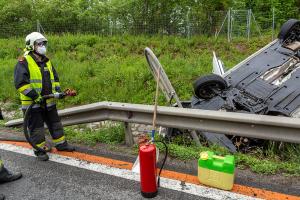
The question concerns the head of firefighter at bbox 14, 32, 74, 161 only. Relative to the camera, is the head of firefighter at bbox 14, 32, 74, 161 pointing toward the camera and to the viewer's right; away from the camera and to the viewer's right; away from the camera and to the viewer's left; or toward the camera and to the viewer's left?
toward the camera and to the viewer's right

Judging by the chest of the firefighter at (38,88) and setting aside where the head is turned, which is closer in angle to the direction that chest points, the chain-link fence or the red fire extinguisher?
the red fire extinguisher

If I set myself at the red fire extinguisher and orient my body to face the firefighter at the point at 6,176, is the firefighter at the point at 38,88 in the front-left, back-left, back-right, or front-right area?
front-right

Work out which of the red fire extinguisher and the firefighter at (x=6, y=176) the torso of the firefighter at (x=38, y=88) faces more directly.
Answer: the red fire extinguisher

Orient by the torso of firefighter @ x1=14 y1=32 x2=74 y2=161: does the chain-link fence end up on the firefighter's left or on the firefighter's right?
on the firefighter's left

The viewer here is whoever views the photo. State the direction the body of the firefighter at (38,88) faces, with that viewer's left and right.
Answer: facing the viewer and to the right of the viewer

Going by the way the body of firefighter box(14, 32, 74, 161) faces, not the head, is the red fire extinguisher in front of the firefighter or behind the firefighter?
in front

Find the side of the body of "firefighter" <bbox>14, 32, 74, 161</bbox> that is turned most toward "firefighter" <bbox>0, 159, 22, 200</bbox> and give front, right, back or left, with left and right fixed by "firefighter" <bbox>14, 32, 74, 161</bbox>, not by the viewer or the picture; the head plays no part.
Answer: right
